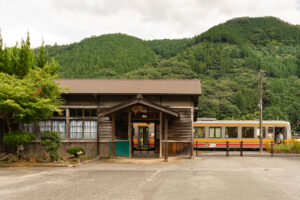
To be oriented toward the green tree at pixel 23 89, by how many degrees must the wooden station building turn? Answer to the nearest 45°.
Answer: approximately 45° to its right

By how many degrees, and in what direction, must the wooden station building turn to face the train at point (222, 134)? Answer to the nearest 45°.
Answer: approximately 135° to its left

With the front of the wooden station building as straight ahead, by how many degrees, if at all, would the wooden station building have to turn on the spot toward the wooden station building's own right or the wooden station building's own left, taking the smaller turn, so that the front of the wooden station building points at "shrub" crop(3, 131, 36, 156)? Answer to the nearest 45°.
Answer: approximately 45° to the wooden station building's own right

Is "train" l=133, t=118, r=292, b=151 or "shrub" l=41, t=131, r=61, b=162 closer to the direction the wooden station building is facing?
the shrub

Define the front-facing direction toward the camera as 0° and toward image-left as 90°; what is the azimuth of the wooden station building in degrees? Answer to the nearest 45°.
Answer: approximately 0°

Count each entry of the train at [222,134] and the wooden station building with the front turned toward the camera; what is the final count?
1

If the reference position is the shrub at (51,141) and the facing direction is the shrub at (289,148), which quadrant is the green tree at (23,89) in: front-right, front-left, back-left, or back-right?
back-left
